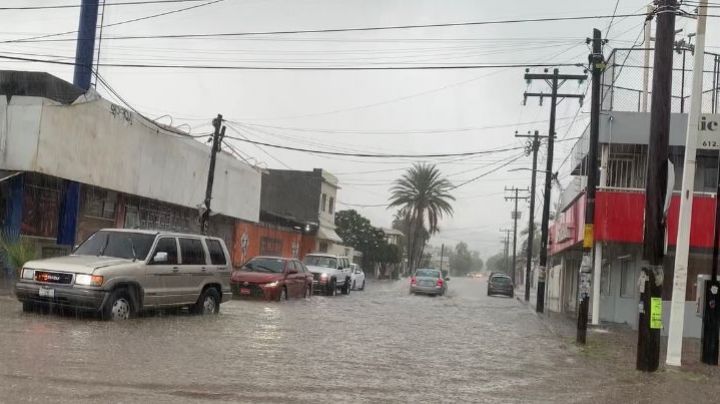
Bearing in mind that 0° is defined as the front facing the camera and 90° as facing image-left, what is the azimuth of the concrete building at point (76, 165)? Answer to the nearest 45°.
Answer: approximately 315°

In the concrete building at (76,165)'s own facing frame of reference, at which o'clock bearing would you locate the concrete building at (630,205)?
the concrete building at (630,205) is roughly at 11 o'clock from the concrete building at (76,165).

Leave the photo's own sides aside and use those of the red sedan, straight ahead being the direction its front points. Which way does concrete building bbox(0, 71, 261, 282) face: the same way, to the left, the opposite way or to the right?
to the left

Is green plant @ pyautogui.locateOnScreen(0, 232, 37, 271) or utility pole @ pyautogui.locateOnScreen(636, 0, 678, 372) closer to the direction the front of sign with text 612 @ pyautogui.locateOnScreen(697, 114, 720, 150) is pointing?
the utility pole

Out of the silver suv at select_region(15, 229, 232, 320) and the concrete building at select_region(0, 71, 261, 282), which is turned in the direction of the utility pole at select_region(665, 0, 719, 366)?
the concrete building

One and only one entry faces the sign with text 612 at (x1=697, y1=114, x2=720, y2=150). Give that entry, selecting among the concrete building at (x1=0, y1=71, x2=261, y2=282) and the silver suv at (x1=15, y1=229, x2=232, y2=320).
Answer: the concrete building

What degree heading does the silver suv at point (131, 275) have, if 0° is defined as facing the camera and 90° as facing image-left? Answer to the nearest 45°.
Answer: approximately 45°

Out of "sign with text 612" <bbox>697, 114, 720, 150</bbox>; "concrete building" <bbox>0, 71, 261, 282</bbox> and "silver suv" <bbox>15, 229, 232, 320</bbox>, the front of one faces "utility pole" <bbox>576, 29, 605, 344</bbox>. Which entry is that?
the concrete building

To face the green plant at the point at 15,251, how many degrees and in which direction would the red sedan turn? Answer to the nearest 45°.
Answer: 0° — it already faces it

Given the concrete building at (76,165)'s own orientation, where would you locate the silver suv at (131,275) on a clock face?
The silver suv is roughly at 1 o'clock from the concrete building.
